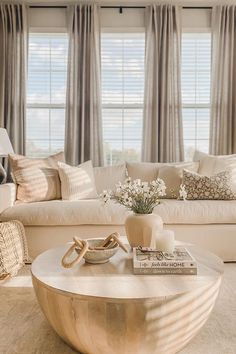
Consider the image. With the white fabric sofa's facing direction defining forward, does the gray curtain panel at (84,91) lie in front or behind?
behind

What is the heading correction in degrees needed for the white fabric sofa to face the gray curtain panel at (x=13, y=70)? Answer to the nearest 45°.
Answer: approximately 135° to its right

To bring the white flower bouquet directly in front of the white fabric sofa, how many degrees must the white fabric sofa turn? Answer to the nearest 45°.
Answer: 0° — it already faces it

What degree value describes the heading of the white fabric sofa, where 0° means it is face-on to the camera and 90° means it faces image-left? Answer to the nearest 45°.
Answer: approximately 0°

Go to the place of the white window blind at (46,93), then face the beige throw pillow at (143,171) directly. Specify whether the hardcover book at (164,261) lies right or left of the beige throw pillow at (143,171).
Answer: right

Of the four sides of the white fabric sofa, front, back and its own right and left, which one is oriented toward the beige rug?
front

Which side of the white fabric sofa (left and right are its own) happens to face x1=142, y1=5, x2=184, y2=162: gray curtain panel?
back

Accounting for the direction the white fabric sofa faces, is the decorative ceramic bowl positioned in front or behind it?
in front
